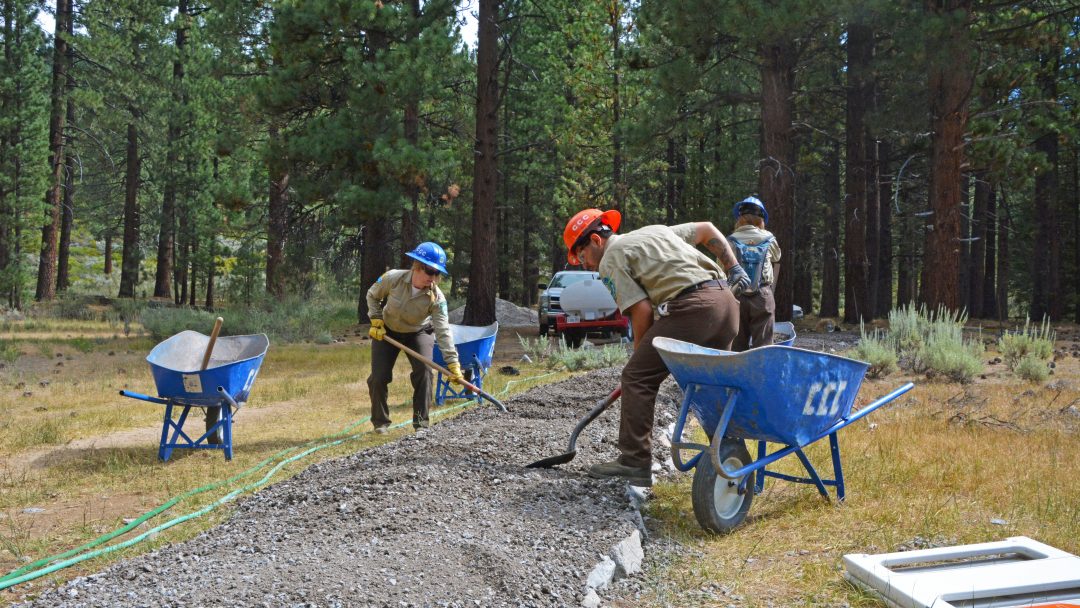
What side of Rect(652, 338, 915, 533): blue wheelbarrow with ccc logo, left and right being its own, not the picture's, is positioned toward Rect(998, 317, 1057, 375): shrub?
back

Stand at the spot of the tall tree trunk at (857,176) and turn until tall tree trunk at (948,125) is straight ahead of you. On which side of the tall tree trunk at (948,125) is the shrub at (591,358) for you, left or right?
right

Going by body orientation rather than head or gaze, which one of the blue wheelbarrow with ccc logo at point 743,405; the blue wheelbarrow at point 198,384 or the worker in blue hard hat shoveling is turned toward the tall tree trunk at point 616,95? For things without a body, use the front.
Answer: the blue wheelbarrow

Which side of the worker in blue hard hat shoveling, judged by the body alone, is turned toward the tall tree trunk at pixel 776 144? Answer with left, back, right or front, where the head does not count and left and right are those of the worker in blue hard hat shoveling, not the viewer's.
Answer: left

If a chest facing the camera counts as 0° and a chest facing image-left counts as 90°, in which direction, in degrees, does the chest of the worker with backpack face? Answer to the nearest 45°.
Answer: approximately 180°

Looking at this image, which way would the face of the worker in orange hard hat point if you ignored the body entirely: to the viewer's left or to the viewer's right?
to the viewer's left

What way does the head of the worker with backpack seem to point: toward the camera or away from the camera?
away from the camera

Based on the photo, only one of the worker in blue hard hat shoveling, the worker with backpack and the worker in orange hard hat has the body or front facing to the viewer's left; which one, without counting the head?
the worker in orange hard hat

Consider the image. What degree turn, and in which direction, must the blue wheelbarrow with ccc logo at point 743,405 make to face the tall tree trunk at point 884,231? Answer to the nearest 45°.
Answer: approximately 135° to its right

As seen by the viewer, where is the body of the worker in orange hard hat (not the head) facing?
to the viewer's left

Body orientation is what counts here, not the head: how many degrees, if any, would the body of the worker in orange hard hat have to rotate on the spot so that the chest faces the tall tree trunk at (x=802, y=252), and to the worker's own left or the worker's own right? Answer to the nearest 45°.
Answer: approximately 90° to the worker's own right

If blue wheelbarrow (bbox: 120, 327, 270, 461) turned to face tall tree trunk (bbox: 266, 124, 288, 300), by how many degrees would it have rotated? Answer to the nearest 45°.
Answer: approximately 45° to its left

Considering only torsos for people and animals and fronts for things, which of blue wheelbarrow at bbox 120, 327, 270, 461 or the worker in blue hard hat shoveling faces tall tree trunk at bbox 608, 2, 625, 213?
the blue wheelbarrow
